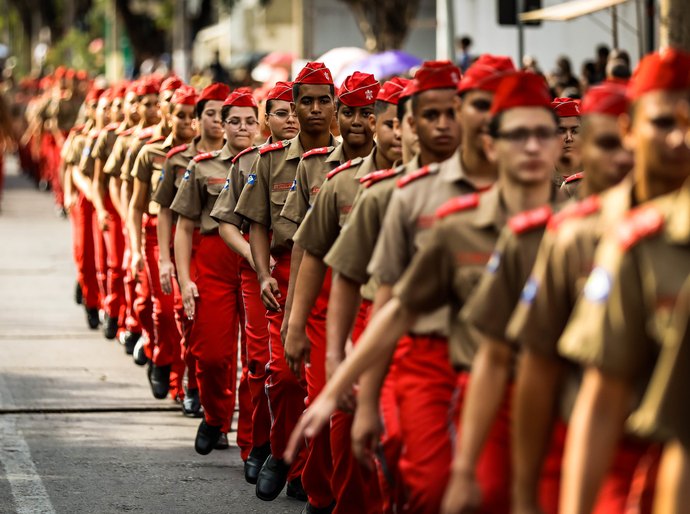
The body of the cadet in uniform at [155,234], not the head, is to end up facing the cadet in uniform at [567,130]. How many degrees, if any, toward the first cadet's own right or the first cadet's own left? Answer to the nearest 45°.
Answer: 0° — they already face them

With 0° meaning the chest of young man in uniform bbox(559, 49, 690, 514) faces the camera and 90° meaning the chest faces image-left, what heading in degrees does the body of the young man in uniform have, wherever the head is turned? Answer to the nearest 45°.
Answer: approximately 315°

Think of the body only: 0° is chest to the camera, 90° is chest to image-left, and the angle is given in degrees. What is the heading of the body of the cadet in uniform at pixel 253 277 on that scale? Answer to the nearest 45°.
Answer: approximately 315°

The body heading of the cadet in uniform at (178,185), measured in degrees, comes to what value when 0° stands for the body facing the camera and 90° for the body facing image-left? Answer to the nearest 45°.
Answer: approximately 315°

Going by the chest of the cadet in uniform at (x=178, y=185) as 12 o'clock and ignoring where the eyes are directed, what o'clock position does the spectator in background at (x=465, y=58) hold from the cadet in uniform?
The spectator in background is roughly at 8 o'clock from the cadet in uniform.

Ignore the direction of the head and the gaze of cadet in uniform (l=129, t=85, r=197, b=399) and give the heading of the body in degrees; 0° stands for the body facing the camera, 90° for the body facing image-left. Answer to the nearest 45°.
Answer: approximately 315°

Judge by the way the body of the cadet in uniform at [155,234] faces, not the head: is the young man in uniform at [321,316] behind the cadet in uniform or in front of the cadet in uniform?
in front

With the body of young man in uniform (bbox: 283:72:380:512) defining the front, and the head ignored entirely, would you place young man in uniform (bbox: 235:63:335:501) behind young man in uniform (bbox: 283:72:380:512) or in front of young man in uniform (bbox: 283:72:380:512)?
behind

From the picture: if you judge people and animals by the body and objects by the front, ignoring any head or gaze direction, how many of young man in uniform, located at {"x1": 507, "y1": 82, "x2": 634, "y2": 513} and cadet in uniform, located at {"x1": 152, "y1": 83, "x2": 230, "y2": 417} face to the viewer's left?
0

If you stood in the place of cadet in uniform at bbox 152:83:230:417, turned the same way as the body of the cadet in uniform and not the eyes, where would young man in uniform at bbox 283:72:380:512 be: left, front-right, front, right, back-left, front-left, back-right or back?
front-right

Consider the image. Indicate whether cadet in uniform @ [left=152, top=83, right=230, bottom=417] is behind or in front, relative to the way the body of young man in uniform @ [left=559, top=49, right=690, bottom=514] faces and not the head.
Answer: behind

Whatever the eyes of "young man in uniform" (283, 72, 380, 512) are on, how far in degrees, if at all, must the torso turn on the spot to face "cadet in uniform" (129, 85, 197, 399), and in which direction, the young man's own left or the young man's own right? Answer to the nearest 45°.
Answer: approximately 135° to the young man's own left

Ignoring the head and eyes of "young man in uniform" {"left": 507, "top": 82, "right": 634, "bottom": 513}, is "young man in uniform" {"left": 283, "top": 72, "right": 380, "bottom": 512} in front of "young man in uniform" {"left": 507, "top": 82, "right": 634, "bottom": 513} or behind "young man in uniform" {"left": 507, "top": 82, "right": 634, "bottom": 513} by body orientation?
behind

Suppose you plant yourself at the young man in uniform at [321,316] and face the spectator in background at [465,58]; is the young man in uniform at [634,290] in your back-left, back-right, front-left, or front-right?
back-right
